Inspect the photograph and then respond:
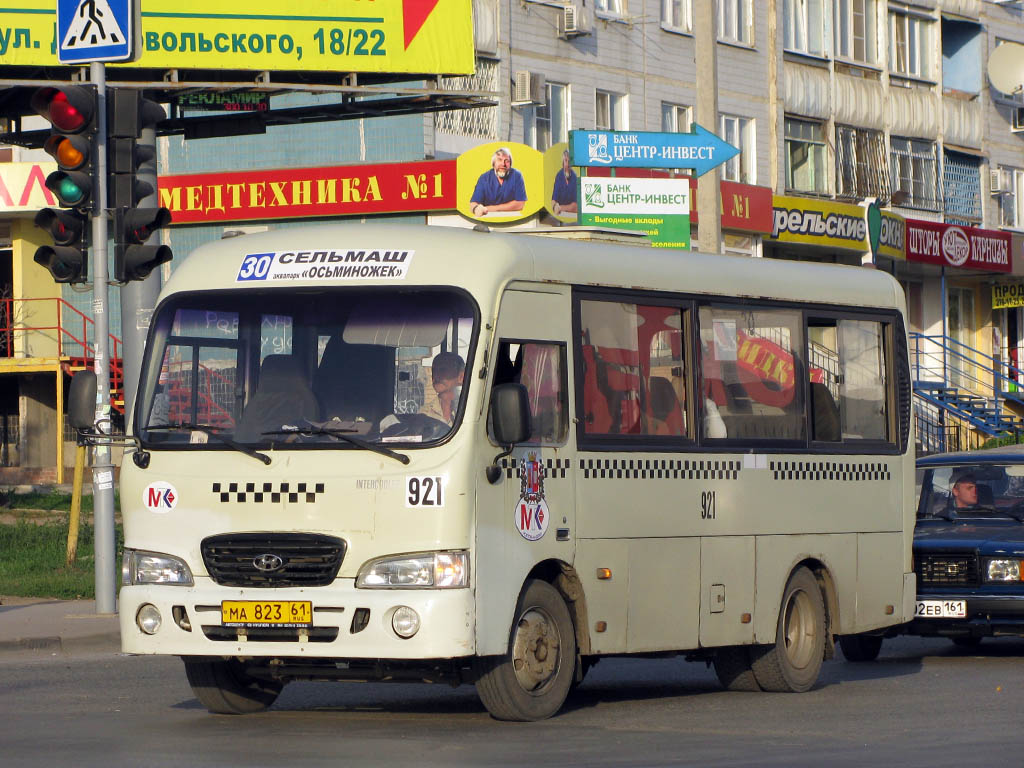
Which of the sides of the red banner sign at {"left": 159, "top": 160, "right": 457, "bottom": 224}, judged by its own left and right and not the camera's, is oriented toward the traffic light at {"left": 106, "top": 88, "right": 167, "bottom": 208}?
front

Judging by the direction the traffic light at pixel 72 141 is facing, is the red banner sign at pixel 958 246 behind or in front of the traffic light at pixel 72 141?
behind

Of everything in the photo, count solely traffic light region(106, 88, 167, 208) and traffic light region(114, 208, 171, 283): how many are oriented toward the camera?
0

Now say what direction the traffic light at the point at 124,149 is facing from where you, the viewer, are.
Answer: facing to the right of the viewer

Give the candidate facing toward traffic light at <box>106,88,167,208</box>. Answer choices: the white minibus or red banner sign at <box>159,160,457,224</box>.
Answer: the red banner sign

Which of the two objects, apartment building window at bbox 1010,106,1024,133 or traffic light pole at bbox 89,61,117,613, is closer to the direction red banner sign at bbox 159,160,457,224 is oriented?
the traffic light pole

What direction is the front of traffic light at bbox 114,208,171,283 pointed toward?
to the viewer's right

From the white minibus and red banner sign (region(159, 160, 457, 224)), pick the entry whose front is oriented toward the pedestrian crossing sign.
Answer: the red banner sign

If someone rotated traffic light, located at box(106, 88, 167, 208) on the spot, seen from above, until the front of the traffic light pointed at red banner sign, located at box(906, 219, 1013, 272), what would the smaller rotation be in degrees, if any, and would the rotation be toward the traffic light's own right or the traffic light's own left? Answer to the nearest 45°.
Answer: approximately 45° to the traffic light's own left

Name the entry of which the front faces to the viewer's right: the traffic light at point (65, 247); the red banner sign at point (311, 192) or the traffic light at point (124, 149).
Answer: the traffic light at point (124, 149)

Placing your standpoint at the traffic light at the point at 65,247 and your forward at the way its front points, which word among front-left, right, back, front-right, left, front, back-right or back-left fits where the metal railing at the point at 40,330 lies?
back-right

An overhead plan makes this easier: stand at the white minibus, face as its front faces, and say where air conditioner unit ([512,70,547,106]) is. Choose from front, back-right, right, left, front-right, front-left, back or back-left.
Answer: back-right

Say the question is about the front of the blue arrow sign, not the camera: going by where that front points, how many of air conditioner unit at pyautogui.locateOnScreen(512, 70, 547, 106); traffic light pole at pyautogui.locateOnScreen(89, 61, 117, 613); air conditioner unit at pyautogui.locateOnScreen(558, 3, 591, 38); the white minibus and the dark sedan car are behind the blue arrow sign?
2

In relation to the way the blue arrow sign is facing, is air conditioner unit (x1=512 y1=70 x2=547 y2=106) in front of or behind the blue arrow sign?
behind

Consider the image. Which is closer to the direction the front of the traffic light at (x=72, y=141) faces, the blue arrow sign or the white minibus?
the white minibus
